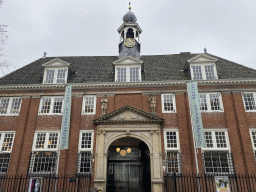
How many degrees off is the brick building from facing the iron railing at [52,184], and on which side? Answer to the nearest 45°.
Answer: approximately 90° to its right

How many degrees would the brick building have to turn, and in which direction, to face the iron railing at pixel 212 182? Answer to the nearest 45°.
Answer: approximately 90° to its left

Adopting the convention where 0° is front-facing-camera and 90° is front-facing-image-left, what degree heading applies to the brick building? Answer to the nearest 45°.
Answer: approximately 0°
